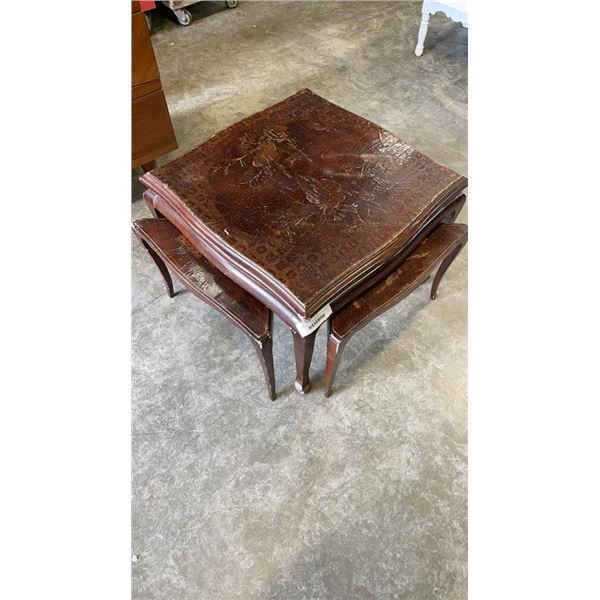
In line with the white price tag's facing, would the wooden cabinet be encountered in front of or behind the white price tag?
behind

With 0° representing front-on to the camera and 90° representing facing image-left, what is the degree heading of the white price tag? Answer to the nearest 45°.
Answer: approximately 315°
